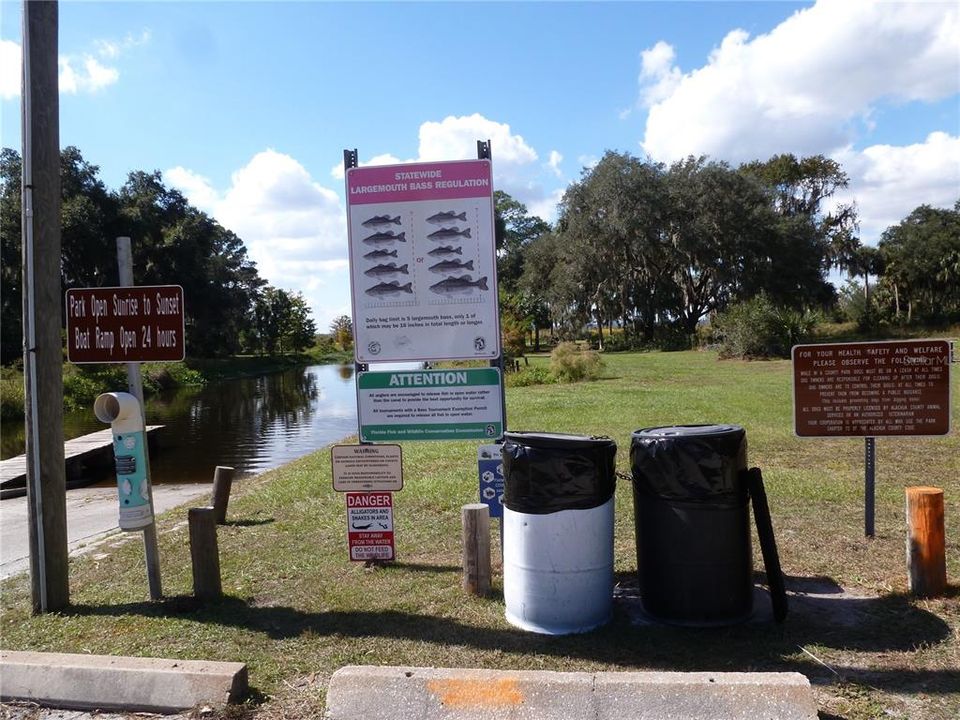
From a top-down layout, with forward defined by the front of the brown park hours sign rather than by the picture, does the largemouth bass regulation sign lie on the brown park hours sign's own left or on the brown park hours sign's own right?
on the brown park hours sign's own left

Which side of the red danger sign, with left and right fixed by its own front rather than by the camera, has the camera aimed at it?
front

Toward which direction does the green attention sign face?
toward the camera

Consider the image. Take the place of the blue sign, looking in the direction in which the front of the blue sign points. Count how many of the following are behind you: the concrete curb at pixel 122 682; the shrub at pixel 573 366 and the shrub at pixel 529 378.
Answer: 2

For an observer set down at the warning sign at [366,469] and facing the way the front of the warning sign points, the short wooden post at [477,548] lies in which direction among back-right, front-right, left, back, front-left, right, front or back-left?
front-left

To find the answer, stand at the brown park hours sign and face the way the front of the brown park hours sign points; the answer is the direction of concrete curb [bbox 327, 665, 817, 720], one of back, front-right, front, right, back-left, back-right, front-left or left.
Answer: front-left

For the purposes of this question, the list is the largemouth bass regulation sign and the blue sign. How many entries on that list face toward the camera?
2

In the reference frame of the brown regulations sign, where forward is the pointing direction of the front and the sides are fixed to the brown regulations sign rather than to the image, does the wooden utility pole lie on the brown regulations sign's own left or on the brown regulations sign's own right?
on the brown regulations sign's own right

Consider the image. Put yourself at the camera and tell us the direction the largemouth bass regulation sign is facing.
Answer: facing the viewer

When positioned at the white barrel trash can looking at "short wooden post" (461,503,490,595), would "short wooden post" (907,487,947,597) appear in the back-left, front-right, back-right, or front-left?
back-right

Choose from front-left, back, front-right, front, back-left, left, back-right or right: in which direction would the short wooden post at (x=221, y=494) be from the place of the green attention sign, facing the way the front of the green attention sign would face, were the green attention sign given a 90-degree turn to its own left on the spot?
back-left

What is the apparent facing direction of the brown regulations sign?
toward the camera

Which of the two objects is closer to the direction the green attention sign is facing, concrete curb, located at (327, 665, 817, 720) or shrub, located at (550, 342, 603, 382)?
the concrete curb

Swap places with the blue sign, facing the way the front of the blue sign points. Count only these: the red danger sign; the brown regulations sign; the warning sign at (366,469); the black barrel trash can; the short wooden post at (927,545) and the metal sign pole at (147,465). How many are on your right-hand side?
3
